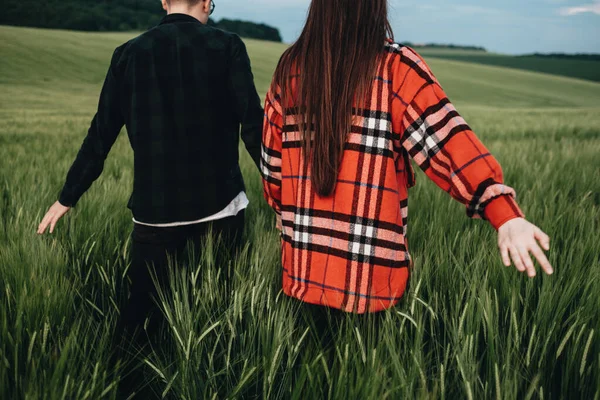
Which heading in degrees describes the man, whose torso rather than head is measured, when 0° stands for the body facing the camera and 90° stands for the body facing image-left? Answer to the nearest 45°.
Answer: approximately 180°

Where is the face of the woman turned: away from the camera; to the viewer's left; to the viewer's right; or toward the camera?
away from the camera
